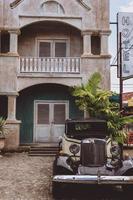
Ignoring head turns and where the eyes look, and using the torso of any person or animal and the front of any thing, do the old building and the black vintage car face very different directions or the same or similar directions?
same or similar directions

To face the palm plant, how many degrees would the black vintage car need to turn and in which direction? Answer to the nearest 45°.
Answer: approximately 180°

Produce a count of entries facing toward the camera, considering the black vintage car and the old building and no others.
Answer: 2

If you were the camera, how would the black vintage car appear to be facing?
facing the viewer

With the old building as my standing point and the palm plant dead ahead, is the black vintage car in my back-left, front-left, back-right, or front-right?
front-right

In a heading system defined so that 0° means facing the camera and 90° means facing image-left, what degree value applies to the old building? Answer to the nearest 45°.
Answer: approximately 0°

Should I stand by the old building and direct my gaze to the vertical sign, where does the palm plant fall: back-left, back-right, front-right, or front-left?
front-right

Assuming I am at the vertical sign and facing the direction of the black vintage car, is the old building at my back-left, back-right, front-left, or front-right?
front-right

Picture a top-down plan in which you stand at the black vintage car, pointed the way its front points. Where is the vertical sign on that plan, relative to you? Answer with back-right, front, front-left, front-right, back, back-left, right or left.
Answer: back

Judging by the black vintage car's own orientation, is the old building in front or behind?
behind
